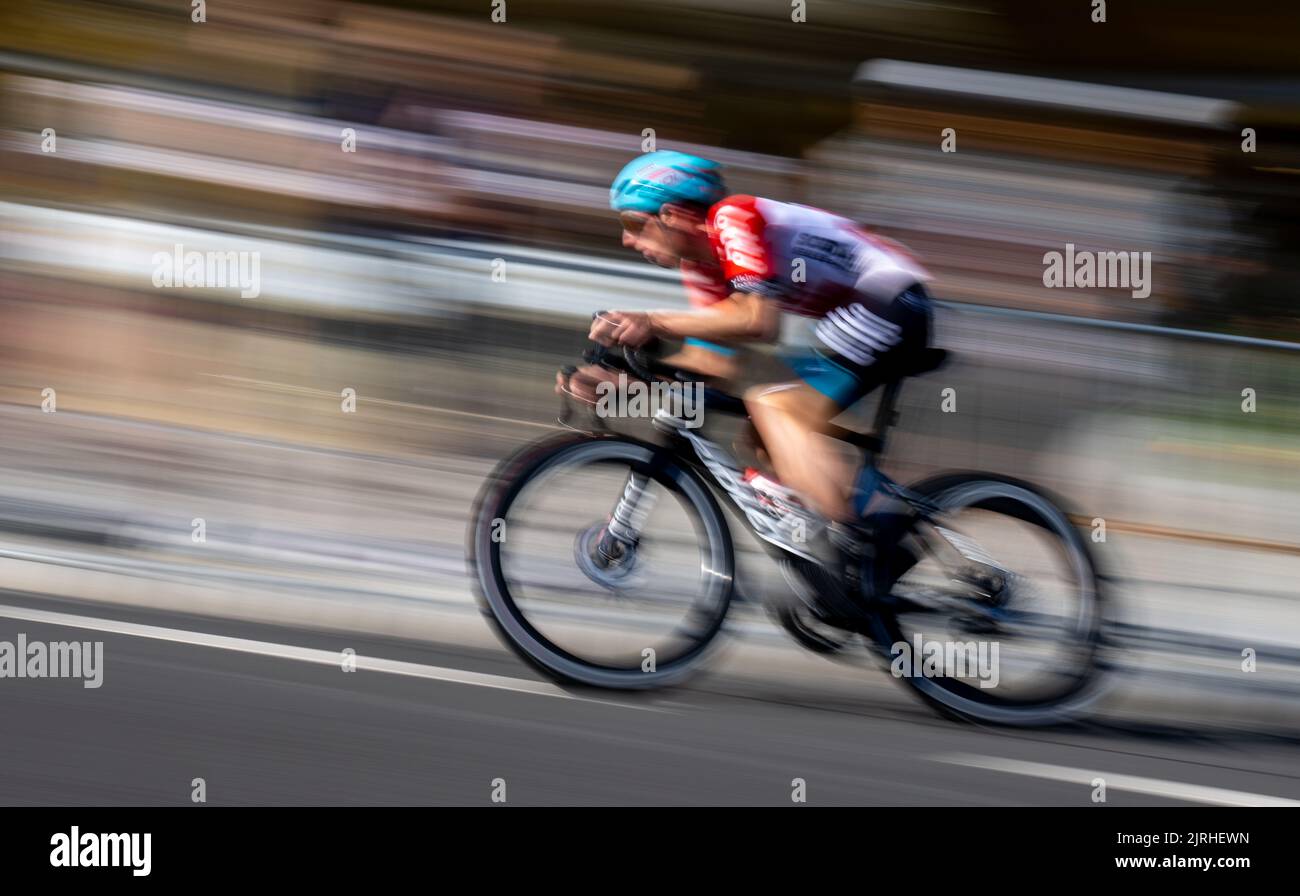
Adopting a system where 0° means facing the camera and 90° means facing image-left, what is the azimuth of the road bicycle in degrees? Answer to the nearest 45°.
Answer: approximately 90°

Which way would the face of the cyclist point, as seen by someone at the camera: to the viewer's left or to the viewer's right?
to the viewer's left

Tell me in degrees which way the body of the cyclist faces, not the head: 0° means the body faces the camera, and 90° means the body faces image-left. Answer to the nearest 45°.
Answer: approximately 90°
